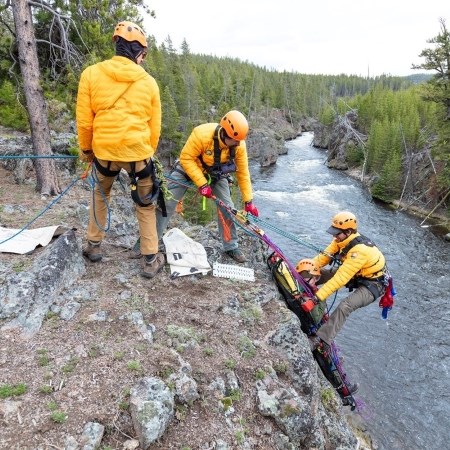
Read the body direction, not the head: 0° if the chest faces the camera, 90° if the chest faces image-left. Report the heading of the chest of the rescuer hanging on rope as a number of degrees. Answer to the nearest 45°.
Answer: approximately 90°

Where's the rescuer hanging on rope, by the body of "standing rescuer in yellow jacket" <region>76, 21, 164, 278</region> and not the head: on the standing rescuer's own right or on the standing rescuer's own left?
on the standing rescuer's own right

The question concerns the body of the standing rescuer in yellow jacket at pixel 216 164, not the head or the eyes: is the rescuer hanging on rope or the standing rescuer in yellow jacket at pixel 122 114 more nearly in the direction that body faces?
the rescuer hanging on rope

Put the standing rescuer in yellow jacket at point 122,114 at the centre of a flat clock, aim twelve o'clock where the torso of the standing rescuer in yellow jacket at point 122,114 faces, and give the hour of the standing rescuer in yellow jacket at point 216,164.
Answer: the standing rescuer in yellow jacket at point 216,164 is roughly at 2 o'clock from the standing rescuer in yellow jacket at point 122,114.

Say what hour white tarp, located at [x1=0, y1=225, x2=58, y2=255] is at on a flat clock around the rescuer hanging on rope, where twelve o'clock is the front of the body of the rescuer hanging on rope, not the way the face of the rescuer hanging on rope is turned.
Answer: The white tarp is roughly at 11 o'clock from the rescuer hanging on rope.

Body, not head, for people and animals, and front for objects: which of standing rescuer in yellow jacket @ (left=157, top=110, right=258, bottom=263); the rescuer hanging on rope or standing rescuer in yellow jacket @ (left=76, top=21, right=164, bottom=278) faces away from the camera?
standing rescuer in yellow jacket @ (left=76, top=21, right=164, bottom=278)

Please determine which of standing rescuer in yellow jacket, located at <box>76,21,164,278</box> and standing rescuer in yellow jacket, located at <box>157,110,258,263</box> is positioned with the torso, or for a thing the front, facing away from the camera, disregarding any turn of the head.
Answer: standing rescuer in yellow jacket, located at <box>76,21,164,278</box>

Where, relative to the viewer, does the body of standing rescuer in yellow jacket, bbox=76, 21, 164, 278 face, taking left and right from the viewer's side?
facing away from the viewer

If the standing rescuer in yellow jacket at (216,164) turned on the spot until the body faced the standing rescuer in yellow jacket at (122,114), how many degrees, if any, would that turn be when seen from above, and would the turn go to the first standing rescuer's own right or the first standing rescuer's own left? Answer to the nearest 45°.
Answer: approximately 90° to the first standing rescuer's own right

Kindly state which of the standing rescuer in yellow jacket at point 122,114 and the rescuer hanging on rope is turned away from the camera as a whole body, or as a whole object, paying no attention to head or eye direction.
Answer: the standing rescuer in yellow jacket

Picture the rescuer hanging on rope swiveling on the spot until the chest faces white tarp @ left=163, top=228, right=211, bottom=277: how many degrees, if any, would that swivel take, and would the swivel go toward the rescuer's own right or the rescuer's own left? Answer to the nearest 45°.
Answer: approximately 45° to the rescuer's own left
